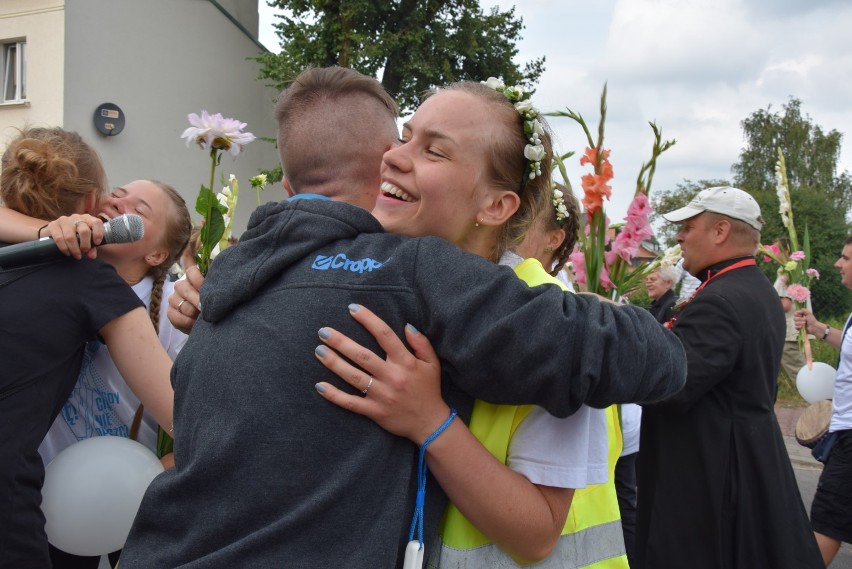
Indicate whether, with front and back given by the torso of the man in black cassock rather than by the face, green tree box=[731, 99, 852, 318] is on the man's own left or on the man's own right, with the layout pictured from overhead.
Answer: on the man's own right

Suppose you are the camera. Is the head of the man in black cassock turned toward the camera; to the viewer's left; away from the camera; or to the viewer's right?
to the viewer's left

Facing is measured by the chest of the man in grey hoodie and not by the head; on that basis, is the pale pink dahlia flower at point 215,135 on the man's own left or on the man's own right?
on the man's own left

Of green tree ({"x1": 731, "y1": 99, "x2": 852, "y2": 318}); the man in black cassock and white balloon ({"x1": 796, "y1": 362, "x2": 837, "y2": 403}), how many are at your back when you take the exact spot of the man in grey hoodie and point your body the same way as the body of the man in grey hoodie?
0

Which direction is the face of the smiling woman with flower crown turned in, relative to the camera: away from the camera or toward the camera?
toward the camera

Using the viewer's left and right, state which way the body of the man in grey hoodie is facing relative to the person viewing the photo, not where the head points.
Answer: facing away from the viewer and to the right of the viewer

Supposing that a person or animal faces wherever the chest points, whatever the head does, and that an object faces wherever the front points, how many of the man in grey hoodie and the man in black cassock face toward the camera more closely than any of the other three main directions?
0

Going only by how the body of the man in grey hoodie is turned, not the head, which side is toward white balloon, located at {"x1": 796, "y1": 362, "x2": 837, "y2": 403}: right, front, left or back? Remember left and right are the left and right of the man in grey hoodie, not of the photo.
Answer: front

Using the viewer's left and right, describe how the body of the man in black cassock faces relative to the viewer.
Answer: facing away from the viewer and to the left of the viewer
